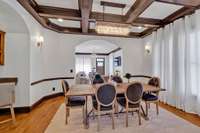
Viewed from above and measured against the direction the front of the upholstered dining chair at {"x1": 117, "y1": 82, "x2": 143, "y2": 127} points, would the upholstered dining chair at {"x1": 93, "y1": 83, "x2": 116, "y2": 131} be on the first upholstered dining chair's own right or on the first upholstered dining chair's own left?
on the first upholstered dining chair's own left

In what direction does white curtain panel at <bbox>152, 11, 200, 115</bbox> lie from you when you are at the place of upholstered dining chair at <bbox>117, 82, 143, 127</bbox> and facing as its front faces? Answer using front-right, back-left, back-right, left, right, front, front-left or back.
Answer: right

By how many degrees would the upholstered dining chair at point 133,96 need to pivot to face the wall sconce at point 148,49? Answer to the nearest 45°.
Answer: approximately 45° to its right

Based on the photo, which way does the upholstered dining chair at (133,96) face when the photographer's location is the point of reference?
facing away from the viewer and to the left of the viewer

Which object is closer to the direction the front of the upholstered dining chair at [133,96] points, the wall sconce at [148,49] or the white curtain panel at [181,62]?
the wall sconce
